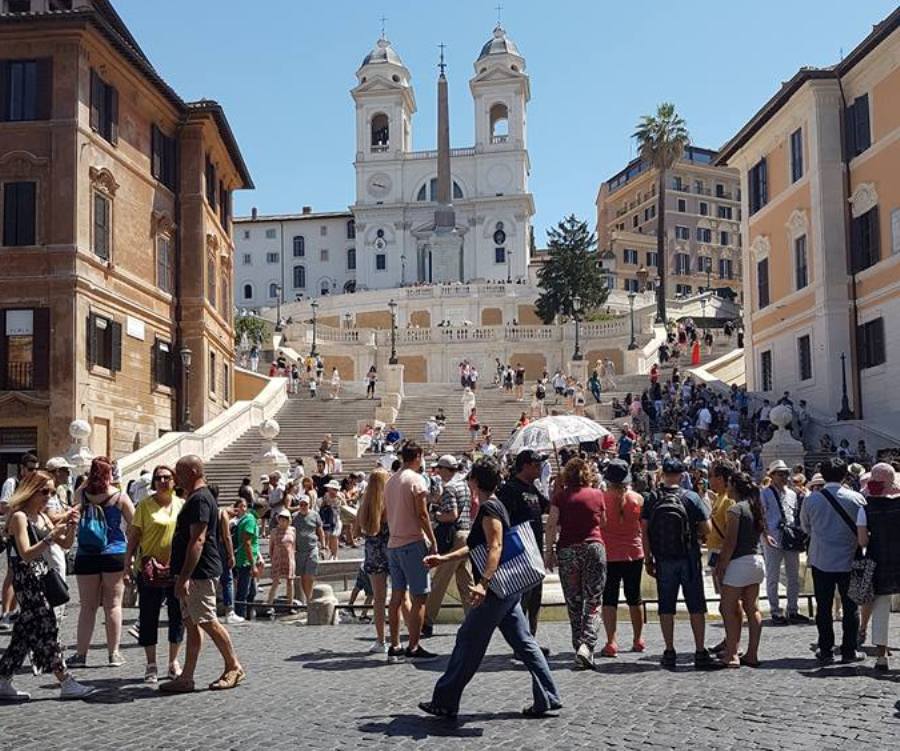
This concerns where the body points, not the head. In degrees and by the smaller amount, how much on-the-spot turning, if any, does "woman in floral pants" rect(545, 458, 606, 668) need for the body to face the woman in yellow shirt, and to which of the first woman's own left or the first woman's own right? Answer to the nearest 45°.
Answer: approximately 90° to the first woman's own left

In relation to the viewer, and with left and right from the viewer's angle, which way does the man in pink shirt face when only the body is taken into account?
facing away from the viewer and to the right of the viewer

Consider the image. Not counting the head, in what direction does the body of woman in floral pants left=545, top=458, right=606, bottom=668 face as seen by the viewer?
away from the camera

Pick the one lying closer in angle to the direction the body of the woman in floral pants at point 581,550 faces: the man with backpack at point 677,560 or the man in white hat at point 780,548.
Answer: the man in white hat

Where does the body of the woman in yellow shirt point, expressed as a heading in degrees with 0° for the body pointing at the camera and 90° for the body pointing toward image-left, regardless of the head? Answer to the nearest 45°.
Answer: approximately 0°

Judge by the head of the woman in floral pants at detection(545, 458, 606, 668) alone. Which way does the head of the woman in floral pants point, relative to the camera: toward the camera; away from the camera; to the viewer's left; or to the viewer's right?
away from the camera

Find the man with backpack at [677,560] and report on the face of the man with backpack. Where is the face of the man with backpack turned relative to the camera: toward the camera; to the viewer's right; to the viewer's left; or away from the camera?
away from the camera

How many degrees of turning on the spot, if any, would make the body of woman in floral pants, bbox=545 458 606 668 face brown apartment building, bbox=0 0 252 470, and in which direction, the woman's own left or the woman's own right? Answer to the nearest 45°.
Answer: approximately 45° to the woman's own left
